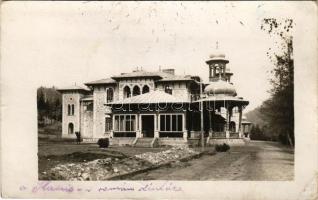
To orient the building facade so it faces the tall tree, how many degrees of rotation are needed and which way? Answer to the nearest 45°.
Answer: approximately 45° to its left

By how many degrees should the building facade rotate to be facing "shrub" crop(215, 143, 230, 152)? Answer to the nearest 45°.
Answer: approximately 45° to its left

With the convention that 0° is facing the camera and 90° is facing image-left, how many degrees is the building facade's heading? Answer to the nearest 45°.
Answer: approximately 0°
